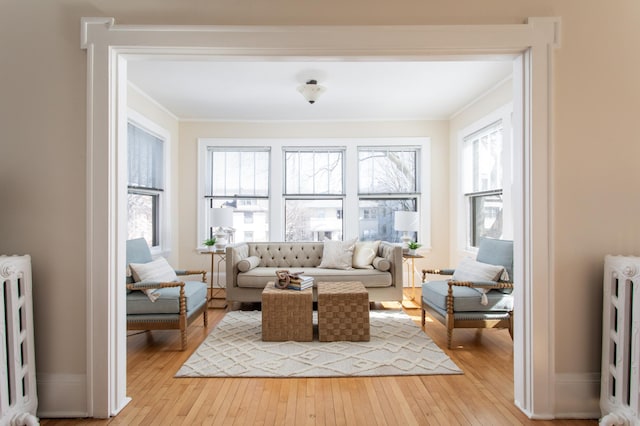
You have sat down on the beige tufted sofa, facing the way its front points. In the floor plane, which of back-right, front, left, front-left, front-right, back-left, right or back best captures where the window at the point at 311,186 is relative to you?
back

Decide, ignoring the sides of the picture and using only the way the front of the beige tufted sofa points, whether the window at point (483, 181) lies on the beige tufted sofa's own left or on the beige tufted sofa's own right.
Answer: on the beige tufted sofa's own left

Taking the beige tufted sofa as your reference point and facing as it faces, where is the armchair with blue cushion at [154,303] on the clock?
The armchair with blue cushion is roughly at 2 o'clock from the beige tufted sofa.

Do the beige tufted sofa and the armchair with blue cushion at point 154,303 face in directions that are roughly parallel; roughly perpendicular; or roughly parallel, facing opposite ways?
roughly perpendicular

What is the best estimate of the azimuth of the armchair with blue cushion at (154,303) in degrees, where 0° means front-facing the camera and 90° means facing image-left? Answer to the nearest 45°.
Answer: approximately 270°

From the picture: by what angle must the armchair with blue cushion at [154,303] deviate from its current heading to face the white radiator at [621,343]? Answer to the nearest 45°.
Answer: approximately 45° to its right

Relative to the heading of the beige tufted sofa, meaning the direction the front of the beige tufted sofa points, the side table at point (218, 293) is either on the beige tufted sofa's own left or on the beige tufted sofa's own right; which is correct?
on the beige tufted sofa's own right

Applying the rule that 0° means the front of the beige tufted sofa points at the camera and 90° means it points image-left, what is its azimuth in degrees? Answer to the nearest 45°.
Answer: approximately 0°

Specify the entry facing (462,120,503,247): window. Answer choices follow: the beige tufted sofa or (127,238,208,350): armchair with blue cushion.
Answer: the armchair with blue cushion

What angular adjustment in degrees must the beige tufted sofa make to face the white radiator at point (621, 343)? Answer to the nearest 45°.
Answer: approximately 45° to its left

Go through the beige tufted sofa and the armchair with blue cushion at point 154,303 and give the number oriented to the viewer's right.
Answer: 1

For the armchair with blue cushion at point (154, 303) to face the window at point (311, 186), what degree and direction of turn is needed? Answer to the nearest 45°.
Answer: approximately 45° to its left

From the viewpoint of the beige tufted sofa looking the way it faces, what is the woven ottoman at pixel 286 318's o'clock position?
The woven ottoman is roughly at 1 o'clock from the beige tufted sofa.

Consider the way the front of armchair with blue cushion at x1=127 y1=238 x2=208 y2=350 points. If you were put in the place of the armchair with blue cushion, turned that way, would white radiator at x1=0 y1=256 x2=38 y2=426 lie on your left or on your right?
on your right

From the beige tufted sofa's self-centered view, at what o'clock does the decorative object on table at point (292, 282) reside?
The decorative object on table is roughly at 1 o'clock from the beige tufted sofa.
